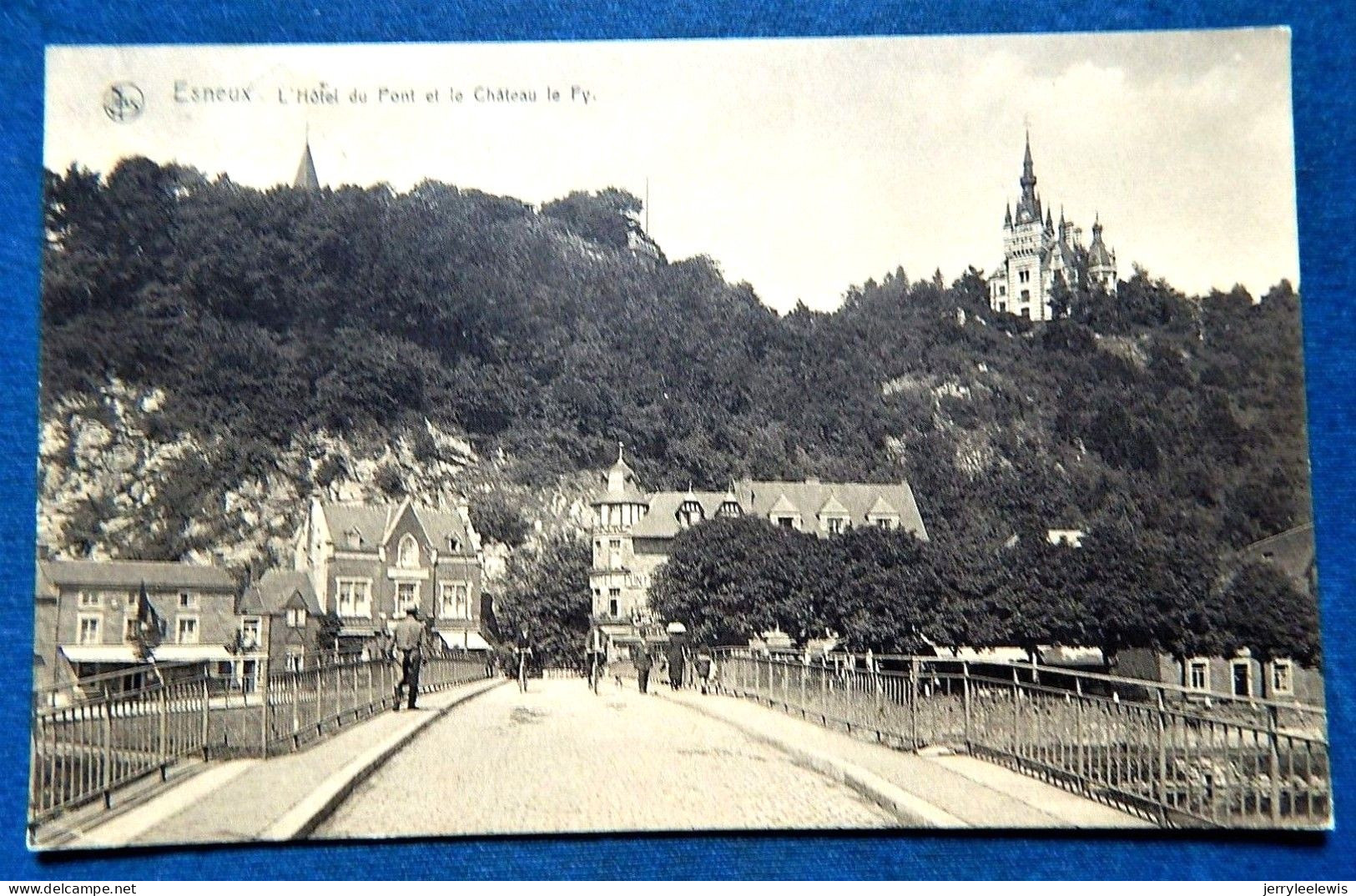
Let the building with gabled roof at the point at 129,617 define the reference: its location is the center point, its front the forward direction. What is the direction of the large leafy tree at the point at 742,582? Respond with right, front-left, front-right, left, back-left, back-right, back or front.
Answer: left

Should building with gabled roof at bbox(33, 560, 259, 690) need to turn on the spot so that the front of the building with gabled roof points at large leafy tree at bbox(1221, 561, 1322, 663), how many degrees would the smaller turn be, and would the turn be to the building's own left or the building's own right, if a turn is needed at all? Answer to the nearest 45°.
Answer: approximately 90° to the building's own left

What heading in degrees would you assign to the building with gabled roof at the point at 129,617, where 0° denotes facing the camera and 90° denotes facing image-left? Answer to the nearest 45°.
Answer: approximately 0°
